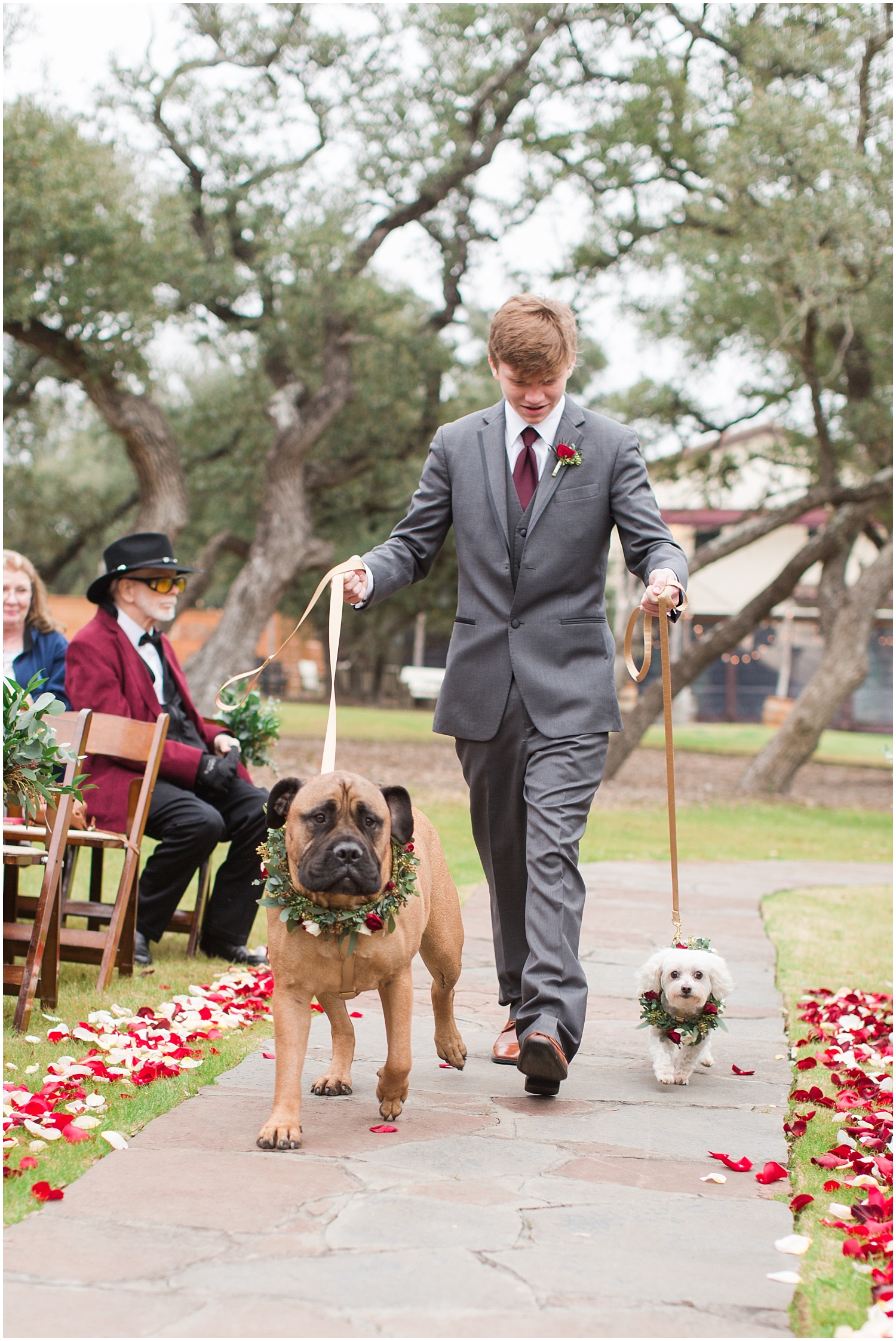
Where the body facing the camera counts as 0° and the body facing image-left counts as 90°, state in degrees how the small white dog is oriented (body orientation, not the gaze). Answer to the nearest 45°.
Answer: approximately 0°

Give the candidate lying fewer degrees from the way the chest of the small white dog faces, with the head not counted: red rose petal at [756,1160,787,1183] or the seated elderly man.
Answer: the red rose petal

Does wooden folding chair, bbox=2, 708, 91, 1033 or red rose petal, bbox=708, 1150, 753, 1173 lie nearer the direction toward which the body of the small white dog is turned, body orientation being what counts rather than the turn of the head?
the red rose petal

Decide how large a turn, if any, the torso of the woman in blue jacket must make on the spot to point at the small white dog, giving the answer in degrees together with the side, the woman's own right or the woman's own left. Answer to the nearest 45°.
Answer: approximately 45° to the woman's own left

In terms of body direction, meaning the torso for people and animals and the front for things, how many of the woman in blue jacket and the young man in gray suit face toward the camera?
2
